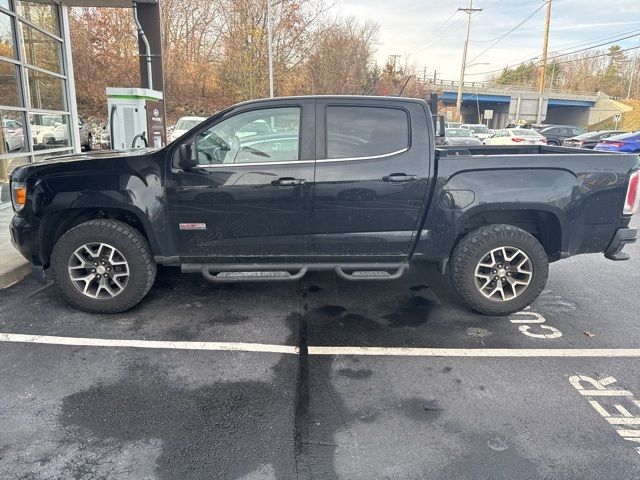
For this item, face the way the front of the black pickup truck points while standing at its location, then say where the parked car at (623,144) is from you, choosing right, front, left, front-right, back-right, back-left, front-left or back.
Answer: back-right

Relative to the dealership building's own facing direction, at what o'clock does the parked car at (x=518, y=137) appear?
The parked car is roughly at 10 o'clock from the dealership building.

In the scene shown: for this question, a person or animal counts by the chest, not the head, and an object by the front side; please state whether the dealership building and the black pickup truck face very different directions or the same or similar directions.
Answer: very different directions

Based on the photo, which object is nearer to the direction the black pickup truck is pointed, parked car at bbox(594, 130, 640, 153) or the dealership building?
the dealership building

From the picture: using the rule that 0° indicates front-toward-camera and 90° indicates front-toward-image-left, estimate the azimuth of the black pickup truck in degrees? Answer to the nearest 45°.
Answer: approximately 90°

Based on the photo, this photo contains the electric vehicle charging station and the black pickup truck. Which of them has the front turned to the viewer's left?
the black pickup truck

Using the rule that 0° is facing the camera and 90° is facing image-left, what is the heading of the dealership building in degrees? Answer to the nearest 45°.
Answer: approximately 315°

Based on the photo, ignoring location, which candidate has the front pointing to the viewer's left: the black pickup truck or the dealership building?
the black pickup truck

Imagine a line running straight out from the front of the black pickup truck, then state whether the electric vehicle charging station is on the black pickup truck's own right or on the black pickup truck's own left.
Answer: on the black pickup truck's own right
